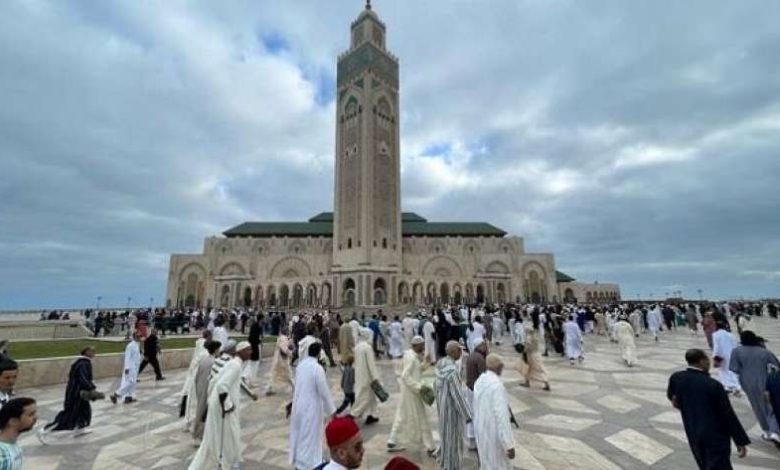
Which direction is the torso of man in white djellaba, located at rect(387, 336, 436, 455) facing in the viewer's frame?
to the viewer's right

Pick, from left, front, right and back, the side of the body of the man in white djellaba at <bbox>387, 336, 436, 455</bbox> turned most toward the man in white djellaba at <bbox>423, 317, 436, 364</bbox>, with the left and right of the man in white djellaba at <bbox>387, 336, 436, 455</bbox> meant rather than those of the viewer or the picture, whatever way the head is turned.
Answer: left

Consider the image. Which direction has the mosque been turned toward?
toward the camera

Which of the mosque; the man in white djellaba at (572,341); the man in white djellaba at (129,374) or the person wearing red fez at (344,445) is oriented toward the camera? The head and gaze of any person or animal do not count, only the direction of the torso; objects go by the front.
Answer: the mosque

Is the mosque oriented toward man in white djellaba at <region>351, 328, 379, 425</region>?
yes
